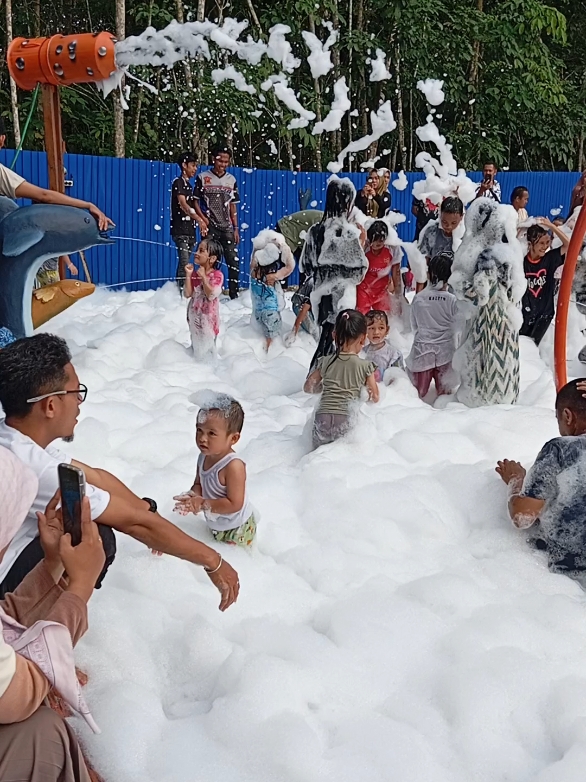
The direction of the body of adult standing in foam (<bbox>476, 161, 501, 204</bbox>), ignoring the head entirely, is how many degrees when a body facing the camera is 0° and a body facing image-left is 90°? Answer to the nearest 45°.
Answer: approximately 0°

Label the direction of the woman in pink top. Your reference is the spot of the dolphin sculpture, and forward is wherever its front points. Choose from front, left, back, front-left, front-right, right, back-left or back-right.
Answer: right

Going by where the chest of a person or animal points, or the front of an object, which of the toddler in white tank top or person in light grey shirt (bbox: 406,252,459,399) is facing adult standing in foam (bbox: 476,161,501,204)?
the person in light grey shirt

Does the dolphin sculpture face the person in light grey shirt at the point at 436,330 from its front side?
yes

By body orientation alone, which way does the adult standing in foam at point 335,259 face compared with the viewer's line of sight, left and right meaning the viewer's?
facing away from the viewer

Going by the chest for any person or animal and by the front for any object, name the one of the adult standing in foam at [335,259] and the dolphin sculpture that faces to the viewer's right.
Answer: the dolphin sculpture

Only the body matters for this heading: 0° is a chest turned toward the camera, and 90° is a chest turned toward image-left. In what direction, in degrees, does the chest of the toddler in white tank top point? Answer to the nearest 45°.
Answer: approximately 45°

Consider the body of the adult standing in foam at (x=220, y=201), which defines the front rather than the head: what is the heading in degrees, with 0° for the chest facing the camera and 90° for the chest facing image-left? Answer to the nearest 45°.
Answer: approximately 0°

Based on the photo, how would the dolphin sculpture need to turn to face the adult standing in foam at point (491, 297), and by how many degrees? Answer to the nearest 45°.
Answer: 0° — it already faces them

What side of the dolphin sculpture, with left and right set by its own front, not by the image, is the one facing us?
right
